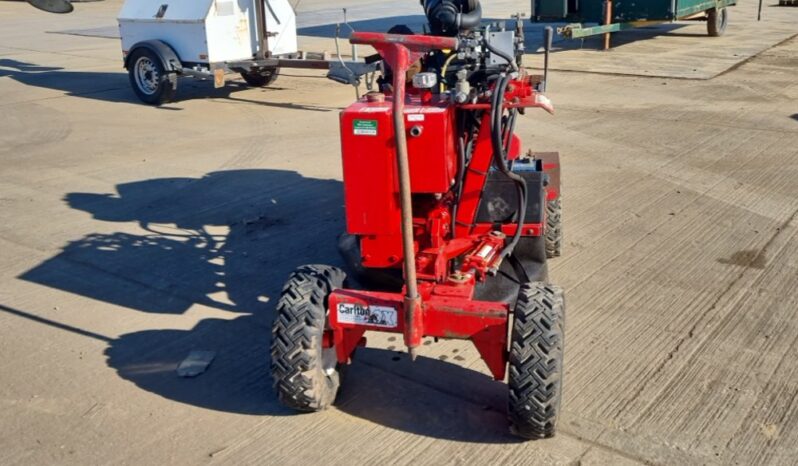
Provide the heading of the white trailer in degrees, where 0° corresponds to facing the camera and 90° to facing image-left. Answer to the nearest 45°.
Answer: approximately 315°

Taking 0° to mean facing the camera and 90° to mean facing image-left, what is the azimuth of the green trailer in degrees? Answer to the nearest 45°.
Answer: approximately 45°

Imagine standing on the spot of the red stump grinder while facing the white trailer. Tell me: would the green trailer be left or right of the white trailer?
right

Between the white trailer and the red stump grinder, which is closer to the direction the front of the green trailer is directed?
the white trailer

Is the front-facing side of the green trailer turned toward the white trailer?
yes

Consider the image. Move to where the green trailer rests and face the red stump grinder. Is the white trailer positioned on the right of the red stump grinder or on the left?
right

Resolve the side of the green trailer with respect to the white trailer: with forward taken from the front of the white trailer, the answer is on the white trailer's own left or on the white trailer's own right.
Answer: on the white trailer's own left
